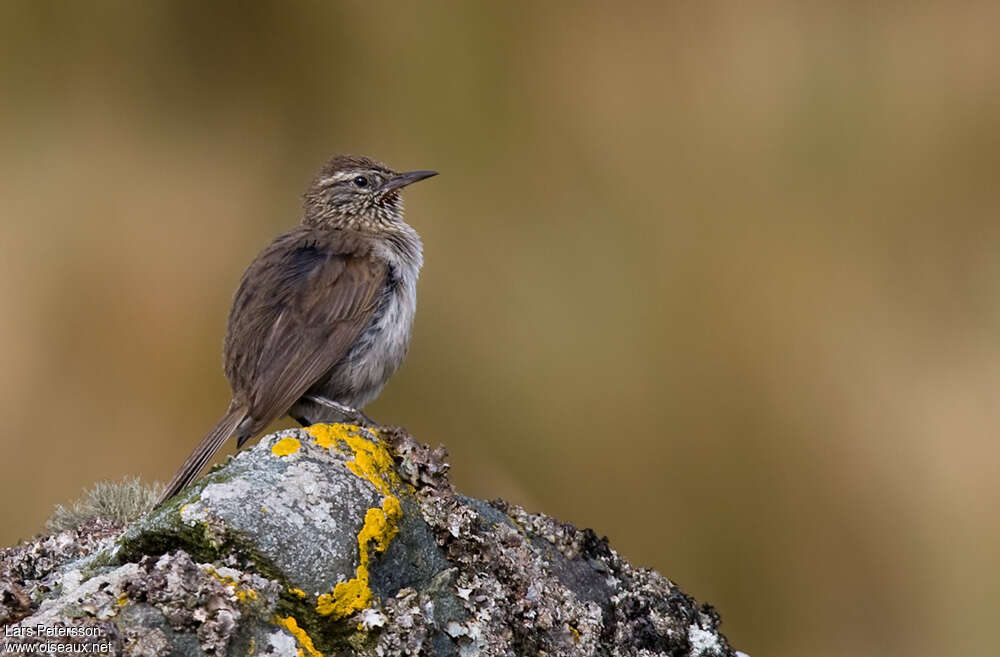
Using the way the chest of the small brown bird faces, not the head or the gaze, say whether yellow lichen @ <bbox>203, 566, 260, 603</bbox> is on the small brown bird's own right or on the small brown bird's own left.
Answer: on the small brown bird's own right

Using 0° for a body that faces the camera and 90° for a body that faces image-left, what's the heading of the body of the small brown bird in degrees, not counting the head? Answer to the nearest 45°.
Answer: approximately 270°
